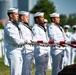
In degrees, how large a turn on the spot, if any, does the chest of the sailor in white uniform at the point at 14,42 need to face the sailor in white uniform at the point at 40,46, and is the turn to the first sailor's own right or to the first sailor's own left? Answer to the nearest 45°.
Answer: approximately 45° to the first sailor's own left
